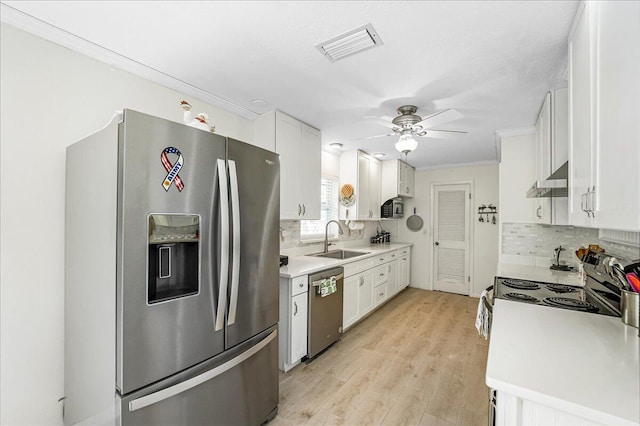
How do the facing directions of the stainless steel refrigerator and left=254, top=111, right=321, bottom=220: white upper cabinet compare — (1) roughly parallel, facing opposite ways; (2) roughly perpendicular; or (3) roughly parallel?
roughly parallel

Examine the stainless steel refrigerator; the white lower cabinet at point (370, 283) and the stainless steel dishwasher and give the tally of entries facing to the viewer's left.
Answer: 0

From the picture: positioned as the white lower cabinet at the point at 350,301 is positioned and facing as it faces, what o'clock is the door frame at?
The door frame is roughly at 9 o'clock from the white lower cabinet.

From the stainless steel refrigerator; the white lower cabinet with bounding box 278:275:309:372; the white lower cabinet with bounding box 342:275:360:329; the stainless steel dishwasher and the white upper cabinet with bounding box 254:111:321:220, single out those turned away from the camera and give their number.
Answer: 0

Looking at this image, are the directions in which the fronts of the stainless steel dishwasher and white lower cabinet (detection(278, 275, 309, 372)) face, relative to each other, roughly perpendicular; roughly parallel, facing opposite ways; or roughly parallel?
roughly parallel

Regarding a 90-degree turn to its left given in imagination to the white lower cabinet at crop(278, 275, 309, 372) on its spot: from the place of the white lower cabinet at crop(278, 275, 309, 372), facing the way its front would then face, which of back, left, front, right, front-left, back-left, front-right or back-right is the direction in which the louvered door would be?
front

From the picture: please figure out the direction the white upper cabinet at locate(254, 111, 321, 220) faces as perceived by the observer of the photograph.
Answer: facing the viewer and to the right of the viewer

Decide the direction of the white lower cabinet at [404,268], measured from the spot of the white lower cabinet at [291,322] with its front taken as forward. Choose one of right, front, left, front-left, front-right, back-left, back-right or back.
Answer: left

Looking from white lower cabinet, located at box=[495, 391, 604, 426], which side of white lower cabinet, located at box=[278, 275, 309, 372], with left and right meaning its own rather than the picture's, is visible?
front
